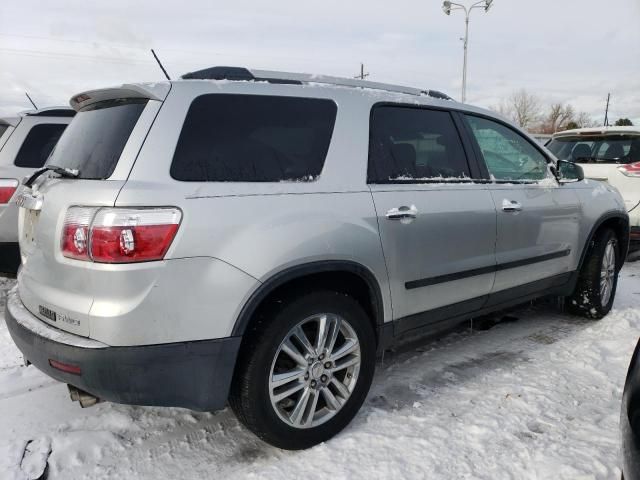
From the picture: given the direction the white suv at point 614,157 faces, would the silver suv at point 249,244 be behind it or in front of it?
behind

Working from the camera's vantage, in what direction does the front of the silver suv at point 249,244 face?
facing away from the viewer and to the right of the viewer

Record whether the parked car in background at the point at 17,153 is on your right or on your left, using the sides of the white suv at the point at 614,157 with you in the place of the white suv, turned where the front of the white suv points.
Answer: on your left

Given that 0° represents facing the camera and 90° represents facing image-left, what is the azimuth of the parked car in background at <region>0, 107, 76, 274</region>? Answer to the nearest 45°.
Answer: approximately 225°

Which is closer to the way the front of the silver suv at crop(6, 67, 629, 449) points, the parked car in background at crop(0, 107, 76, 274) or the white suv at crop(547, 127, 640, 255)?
the white suv

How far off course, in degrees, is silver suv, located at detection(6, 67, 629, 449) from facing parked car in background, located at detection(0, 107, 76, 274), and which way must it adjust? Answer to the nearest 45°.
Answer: approximately 90° to its left

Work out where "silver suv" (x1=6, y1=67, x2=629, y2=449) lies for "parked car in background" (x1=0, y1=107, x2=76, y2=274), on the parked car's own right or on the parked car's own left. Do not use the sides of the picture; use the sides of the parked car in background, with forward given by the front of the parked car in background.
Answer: on the parked car's own right

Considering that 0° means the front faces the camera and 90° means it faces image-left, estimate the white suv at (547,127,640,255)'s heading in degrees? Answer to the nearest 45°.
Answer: approximately 180°

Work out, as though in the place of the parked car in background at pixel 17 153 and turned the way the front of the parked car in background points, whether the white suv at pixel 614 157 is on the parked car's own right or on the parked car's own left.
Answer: on the parked car's own right

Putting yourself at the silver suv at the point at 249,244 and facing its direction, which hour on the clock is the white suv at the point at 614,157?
The white suv is roughly at 12 o'clock from the silver suv.
